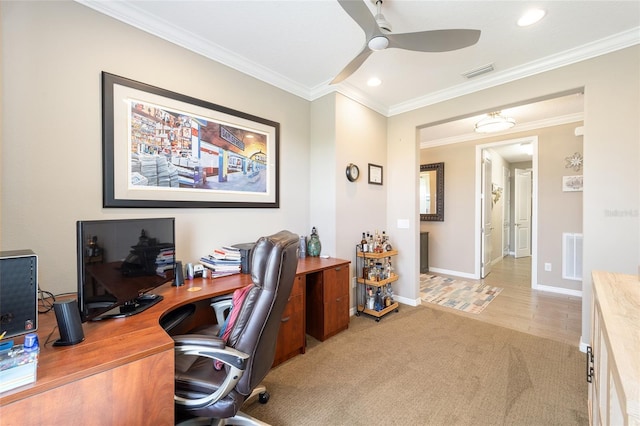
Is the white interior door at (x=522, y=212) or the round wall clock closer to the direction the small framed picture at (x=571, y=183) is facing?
the round wall clock

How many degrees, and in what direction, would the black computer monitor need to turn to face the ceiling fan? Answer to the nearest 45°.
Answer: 0° — it already faces it

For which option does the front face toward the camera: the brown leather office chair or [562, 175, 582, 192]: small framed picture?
the small framed picture

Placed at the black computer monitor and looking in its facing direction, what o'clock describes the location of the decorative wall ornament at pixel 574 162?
The decorative wall ornament is roughly at 11 o'clock from the black computer monitor.

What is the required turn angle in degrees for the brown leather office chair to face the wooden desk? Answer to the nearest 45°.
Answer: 0° — it already faces it

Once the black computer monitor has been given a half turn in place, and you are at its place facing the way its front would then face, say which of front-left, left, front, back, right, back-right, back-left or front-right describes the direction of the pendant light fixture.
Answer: back-right

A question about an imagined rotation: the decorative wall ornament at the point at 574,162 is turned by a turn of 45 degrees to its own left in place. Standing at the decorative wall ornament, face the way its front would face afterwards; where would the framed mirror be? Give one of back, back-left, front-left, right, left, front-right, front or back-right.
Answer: back-right

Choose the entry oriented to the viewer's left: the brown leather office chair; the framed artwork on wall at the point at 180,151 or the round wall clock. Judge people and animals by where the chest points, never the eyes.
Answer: the brown leather office chair

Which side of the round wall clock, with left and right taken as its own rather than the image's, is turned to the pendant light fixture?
left

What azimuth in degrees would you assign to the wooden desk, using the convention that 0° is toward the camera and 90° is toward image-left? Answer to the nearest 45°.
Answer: approximately 315°

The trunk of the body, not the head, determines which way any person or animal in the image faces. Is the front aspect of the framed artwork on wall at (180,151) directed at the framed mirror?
no

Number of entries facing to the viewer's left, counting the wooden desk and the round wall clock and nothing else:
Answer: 0

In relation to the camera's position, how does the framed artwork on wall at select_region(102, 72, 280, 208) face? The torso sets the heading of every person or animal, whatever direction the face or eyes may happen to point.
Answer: facing the viewer and to the right of the viewer

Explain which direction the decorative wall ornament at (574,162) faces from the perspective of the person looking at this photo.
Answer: facing the viewer

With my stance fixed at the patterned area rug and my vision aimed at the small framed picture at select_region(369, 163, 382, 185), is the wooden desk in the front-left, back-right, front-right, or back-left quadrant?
front-left

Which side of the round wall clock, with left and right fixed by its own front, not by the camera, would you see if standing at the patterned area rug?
left

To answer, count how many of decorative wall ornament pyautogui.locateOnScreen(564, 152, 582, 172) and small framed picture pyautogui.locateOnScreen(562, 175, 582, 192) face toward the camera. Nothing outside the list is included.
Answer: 2
